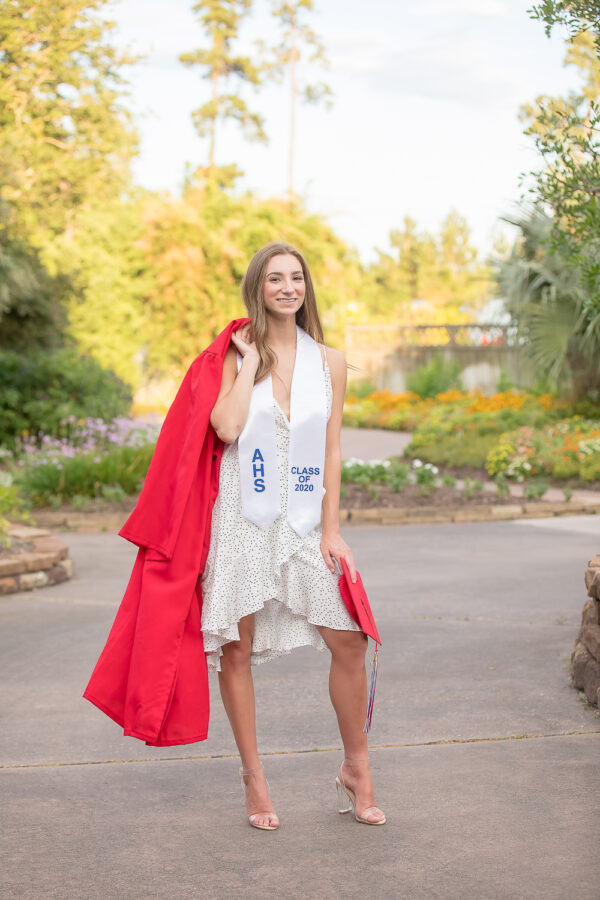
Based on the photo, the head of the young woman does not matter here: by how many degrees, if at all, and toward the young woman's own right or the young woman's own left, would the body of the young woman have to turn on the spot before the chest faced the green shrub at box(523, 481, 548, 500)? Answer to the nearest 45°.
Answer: approximately 180°

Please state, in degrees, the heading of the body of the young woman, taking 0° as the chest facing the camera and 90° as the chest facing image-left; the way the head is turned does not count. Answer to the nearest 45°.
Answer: approximately 0°

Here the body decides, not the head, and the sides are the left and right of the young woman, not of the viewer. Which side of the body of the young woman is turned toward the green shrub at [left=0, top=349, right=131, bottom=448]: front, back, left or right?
back

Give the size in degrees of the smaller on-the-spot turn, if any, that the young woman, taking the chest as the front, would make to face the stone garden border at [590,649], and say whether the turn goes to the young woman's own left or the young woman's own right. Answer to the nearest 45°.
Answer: approximately 135° to the young woman's own left

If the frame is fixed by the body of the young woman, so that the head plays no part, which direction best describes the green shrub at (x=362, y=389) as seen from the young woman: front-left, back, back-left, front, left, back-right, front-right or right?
back

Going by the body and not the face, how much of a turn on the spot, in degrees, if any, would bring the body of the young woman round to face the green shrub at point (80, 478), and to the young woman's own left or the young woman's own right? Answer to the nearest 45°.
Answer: approximately 180°

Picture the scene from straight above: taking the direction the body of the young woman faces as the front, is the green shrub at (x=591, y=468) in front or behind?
behind
